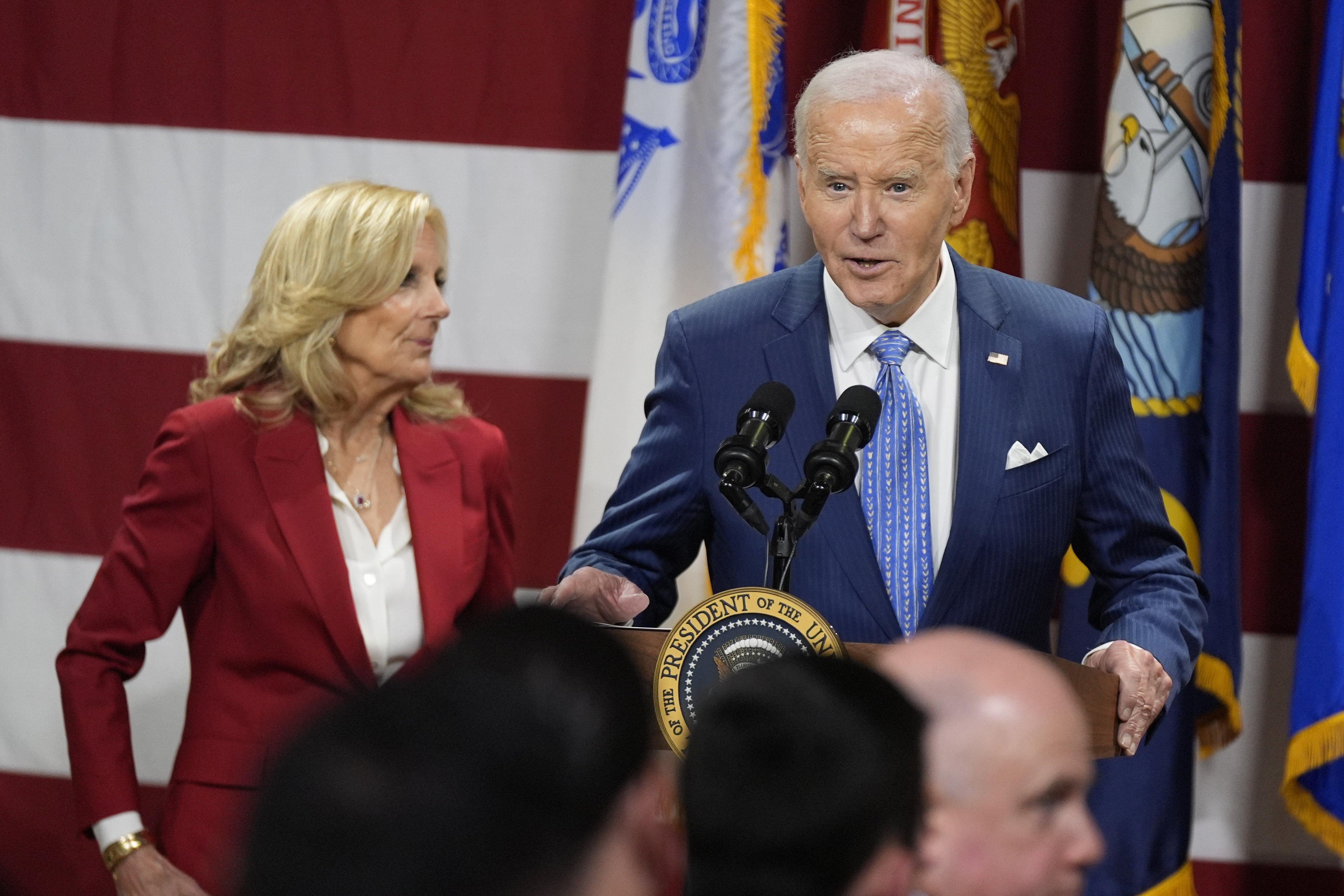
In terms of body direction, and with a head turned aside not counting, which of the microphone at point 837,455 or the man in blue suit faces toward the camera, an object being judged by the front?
the man in blue suit

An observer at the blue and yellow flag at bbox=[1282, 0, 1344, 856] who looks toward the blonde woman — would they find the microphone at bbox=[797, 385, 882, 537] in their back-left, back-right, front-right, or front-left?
front-left

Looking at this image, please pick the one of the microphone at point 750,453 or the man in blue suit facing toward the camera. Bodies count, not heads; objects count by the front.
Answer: the man in blue suit

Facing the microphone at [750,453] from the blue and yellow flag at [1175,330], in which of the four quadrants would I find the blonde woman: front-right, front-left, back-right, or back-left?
front-right

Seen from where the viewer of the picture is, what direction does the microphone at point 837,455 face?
facing away from the viewer and to the right of the viewer

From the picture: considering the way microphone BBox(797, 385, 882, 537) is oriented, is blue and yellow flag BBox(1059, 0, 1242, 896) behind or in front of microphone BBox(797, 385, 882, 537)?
in front

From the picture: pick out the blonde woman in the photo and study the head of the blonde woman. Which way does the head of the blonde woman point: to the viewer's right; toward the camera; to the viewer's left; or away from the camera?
to the viewer's right

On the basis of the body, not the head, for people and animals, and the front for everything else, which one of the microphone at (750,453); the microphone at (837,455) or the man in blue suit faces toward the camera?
the man in blue suit

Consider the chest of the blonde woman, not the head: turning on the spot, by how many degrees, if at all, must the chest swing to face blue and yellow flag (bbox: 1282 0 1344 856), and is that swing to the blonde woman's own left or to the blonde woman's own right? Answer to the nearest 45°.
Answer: approximately 45° to the blonde woman's own left

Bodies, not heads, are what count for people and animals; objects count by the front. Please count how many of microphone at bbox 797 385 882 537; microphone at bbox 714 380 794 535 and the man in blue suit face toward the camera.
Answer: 1

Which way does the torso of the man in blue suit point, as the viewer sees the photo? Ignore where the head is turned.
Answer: toward the camera

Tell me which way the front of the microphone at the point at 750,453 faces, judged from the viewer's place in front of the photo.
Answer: facing away from the viewer and to the right of the viewer
